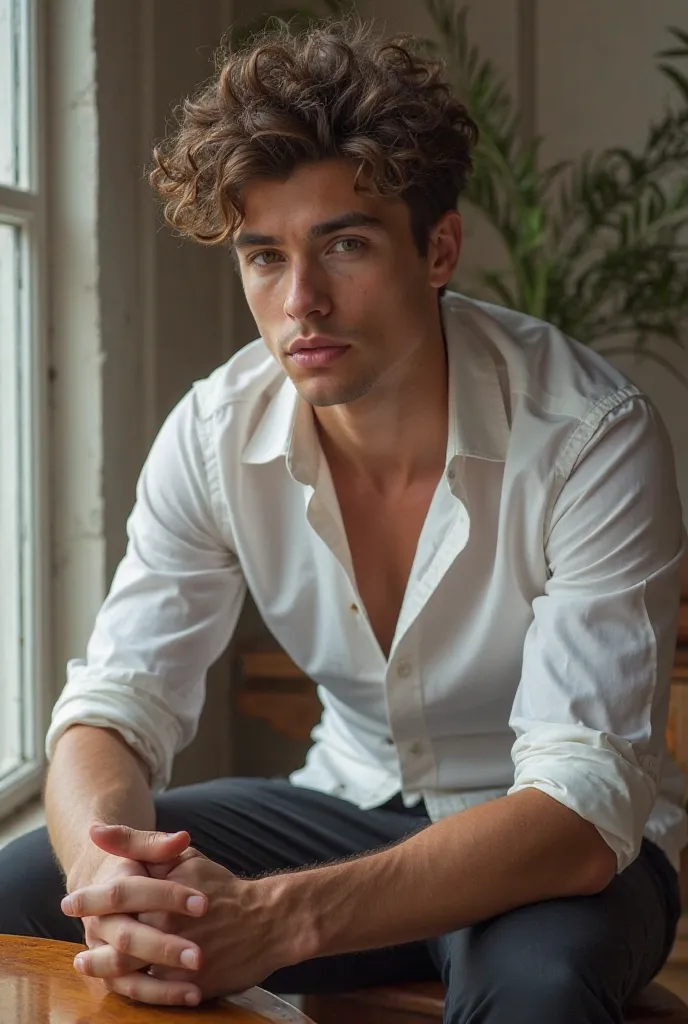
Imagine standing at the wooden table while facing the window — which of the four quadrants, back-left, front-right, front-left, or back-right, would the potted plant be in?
front-right

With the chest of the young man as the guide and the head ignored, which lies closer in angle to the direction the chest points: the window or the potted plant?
the window

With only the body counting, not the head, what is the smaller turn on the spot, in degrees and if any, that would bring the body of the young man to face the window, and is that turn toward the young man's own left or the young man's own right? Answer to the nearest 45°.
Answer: approximately 90° to the young man's own right

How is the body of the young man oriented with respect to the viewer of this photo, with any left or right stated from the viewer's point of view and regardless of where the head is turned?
facing the viewer and to the left of the viewer

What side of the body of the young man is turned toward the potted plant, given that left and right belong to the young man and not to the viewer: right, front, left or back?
back
